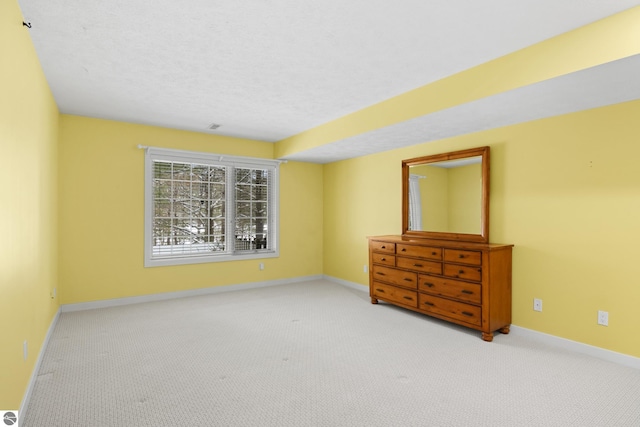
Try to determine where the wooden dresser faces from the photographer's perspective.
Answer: facing the viewer and to the left of the viewer

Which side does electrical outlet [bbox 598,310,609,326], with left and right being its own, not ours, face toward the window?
right

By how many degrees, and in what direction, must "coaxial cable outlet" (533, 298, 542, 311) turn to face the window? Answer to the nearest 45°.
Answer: approximately 90° to its right

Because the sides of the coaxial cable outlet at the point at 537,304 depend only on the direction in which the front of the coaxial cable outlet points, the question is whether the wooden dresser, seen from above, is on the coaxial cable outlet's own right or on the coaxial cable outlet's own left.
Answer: on the coaxial cable outlet's own right

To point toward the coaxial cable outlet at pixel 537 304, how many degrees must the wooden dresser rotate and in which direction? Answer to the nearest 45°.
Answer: approximately 135° to its left
